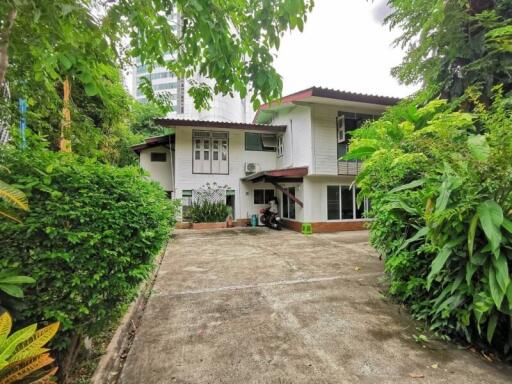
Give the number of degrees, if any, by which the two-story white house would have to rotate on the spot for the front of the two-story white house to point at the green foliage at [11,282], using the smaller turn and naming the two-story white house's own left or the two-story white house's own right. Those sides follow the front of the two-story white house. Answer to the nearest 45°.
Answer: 0° — it already faces it

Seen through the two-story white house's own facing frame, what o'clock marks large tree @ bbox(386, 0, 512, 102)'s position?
The large tree is roughly at 11 o'clock from the two-story white house.

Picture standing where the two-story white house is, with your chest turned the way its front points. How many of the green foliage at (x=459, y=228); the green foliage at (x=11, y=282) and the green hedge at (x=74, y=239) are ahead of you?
3

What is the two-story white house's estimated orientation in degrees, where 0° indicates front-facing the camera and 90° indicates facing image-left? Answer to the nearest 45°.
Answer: approximately 0°
